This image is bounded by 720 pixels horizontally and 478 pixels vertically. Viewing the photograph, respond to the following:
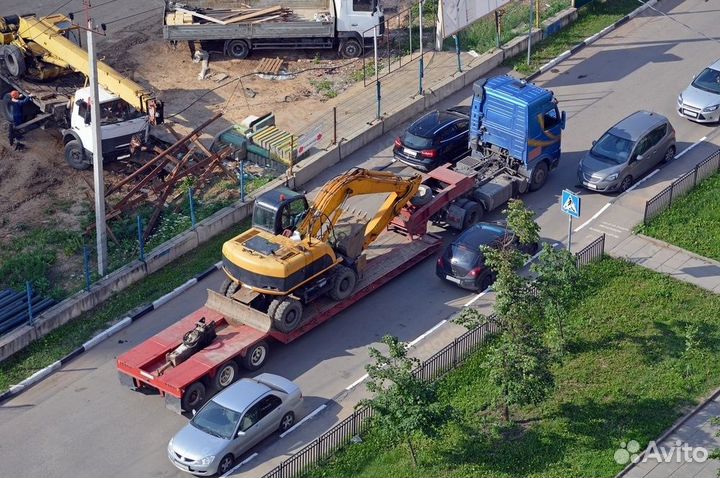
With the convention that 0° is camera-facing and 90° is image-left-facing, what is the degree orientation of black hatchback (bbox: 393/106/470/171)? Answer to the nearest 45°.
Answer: approximately 225°

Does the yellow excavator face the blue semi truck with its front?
yes

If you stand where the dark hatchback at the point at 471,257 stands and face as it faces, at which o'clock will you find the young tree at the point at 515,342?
The young tree is roughly at 4 o'clock from the dark hatchback.

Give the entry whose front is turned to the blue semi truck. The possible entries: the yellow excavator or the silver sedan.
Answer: the yellow excavator

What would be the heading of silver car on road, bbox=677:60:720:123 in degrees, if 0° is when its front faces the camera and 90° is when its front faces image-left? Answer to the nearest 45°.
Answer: approximately 45°

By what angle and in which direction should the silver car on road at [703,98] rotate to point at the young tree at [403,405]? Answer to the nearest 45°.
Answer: approximately 45° to its left

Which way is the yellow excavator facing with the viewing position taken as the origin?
facing away from the viewer and to the right of the viewer

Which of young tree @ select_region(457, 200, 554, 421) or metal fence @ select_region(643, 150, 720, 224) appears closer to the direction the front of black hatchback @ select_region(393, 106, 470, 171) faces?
the metal fence

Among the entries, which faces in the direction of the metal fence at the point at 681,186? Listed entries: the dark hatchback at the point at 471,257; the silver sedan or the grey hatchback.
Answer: the dark hatchback

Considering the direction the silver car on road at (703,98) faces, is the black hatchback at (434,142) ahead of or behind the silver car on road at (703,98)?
ahead

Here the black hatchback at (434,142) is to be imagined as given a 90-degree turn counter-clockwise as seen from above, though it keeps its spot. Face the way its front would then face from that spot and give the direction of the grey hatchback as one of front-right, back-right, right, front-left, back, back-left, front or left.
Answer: back-right

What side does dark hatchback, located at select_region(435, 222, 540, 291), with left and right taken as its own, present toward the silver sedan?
back

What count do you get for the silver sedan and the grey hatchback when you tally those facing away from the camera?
0

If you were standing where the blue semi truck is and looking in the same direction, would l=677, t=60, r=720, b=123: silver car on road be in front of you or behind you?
in front

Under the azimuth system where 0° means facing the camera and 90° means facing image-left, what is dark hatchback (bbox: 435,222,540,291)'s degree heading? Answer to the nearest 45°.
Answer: approximately 225°

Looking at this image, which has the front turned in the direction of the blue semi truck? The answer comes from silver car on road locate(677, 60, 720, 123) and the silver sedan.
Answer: the silver car on road
